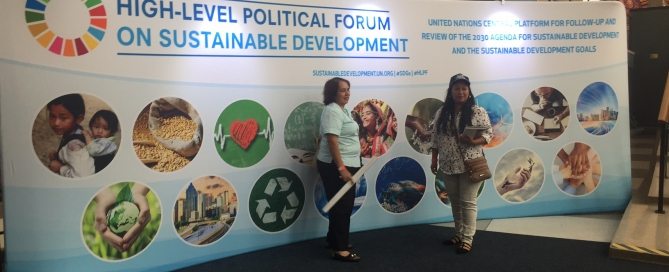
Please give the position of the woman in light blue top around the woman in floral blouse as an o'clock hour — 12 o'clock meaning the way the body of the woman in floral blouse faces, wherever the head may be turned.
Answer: The woman in light blue top is roughly at 2 o'clock from the woman in floral blouse.

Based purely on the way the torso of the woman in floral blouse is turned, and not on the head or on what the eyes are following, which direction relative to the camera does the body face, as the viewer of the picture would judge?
toward the camera

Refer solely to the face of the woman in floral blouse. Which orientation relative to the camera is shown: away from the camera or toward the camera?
toward the camera
